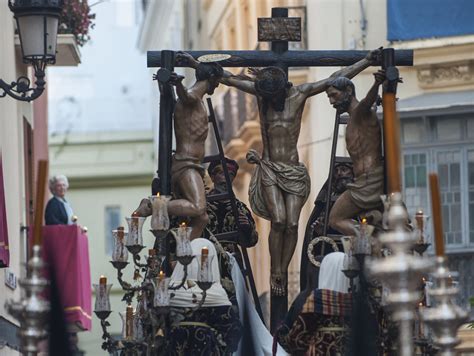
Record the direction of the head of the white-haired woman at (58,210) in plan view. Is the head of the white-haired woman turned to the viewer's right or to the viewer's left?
to the viewer's right

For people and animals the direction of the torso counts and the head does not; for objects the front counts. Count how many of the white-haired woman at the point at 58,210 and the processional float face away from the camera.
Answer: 0

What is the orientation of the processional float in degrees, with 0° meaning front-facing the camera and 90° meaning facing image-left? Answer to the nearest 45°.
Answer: approximately 0°

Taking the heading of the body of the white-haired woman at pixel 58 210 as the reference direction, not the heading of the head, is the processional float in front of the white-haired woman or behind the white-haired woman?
in front

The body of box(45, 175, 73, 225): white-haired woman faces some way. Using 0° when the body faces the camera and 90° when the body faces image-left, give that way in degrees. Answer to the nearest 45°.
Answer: approximately 315°
